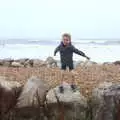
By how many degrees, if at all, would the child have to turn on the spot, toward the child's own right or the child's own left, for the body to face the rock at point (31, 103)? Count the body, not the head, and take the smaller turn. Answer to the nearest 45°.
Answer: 0° — they already face it

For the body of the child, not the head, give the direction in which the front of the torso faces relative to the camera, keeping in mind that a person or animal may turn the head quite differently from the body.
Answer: toward the camera

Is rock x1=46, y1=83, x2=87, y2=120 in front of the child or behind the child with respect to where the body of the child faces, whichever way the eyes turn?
in front

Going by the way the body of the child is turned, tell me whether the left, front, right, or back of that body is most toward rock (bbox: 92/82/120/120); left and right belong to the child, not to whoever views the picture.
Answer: front

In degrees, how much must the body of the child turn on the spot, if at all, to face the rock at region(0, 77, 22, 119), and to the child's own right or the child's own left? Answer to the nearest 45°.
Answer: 0° — they already face it
